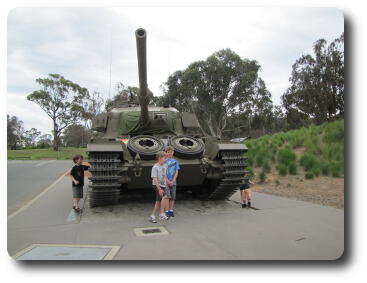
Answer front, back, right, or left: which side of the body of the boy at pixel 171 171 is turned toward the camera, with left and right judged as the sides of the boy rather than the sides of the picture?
front

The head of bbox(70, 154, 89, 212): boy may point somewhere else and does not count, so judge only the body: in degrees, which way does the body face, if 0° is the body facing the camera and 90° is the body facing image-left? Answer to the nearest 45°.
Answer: approximately 315°

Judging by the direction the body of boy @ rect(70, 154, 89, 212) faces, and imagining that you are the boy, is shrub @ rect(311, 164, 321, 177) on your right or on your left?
on your left

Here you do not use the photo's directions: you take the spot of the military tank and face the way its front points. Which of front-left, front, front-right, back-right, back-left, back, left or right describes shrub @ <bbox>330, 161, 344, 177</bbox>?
back-left

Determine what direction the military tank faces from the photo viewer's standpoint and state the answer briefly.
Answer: facing the viewer

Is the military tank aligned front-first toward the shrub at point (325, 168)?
no

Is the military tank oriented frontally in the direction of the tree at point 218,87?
no

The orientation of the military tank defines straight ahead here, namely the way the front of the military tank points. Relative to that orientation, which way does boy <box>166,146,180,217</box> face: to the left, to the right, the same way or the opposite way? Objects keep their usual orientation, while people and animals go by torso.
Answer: the same way

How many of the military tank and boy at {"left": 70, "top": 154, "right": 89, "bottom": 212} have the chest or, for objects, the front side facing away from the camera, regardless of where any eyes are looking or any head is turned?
0

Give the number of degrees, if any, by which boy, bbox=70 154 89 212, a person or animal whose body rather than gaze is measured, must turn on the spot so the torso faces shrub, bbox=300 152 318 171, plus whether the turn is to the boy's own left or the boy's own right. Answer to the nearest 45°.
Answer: approximately 45° to the boy's own left

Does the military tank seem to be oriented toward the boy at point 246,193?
no

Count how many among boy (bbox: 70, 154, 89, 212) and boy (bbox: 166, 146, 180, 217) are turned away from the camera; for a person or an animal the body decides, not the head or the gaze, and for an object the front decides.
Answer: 0

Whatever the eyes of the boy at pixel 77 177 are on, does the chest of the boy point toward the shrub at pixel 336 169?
no

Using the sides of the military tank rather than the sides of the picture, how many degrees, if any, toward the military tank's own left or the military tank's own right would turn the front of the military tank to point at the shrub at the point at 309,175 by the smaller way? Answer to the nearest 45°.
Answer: approximately 135° to the military tank's own left

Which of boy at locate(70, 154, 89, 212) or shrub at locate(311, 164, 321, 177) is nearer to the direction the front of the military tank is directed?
the boy

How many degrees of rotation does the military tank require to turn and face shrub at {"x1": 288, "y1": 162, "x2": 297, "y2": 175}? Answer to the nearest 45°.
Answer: approximately 135° to its left

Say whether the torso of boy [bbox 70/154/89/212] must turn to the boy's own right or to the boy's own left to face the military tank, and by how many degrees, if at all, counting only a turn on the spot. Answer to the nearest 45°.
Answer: approximately 45° to the boy's own left
